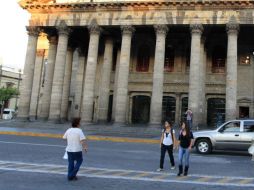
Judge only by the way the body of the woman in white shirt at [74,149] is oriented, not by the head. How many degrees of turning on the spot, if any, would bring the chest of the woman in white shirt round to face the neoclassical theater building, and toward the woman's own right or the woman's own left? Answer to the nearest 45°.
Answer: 0° — they already face it

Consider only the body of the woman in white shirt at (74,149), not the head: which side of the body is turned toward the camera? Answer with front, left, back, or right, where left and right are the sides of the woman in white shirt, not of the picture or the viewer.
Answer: back

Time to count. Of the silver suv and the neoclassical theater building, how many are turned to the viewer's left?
1

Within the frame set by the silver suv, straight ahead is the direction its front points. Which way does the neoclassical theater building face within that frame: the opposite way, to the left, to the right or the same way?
to the left

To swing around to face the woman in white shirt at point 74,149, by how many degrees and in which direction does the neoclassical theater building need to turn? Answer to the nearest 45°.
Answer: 0° — it already faces them

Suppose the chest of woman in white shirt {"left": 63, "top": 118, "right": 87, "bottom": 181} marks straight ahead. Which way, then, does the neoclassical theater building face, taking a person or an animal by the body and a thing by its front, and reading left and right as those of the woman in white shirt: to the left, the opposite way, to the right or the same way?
the opposite way

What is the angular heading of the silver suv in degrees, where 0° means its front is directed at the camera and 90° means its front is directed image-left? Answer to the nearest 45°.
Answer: approximately 90°

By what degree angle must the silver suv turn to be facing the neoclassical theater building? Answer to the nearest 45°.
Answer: approximately 45° to its right
